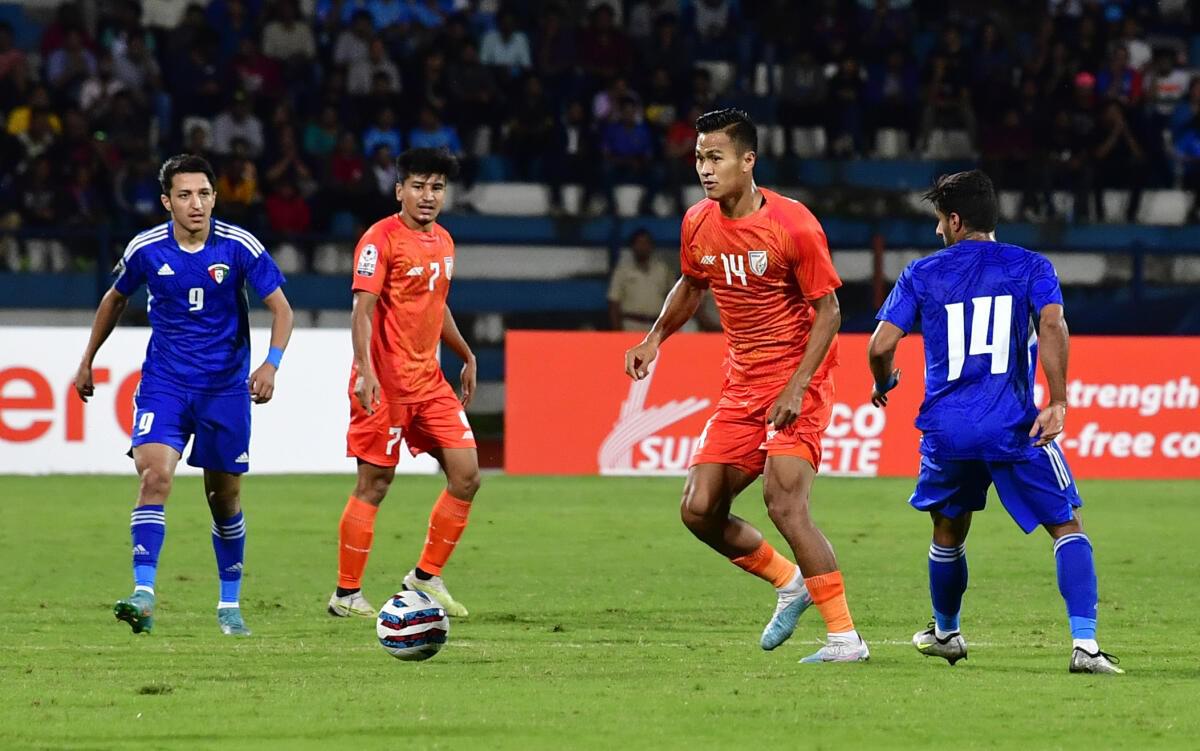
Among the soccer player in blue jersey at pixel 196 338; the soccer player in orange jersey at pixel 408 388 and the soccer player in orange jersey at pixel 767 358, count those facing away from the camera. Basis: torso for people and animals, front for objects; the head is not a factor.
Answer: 0

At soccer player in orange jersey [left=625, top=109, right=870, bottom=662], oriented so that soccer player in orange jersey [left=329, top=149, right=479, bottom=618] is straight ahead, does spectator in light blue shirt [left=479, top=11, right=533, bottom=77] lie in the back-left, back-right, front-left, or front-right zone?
front-right

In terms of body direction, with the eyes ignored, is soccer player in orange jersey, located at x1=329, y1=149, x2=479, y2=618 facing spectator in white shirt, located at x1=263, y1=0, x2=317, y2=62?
no

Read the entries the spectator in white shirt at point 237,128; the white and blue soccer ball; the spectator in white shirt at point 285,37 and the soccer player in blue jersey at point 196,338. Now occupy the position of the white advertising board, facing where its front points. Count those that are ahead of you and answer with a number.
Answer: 2

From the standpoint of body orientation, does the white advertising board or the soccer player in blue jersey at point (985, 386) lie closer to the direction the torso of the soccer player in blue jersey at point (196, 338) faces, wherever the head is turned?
the soccer player in blue jersey

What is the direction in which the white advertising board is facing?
toward the camera

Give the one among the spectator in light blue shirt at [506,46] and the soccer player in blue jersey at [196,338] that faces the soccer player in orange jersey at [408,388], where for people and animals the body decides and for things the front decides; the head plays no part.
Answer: the spectator in light blue shirt

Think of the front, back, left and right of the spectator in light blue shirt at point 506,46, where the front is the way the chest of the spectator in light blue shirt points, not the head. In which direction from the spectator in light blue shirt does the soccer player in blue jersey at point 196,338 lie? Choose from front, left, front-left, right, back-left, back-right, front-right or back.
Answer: front

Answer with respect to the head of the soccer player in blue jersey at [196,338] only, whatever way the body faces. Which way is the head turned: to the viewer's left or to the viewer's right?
to the viewer's right

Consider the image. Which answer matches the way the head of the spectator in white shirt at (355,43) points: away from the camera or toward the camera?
toward the camera

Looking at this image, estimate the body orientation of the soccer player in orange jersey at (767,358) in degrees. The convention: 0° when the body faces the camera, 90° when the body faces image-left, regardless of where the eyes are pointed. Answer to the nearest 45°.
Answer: approximately 45°

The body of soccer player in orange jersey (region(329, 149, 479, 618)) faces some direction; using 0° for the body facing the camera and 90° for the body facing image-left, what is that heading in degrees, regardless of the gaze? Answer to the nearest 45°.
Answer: approximately 315°

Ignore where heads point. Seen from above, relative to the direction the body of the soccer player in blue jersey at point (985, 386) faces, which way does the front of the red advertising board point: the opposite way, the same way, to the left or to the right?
the opposite way

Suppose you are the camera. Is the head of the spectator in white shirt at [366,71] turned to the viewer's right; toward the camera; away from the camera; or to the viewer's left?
toward the camera

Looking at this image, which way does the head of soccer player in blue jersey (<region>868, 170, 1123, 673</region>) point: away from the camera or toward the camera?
away from the camera
